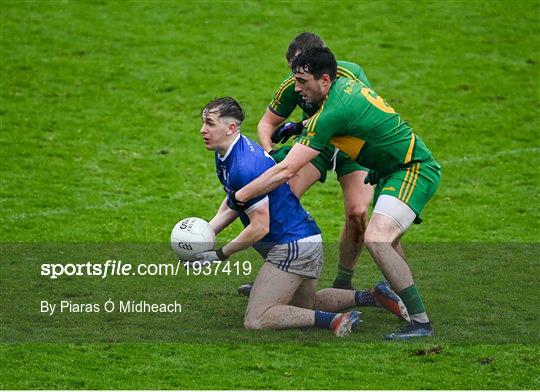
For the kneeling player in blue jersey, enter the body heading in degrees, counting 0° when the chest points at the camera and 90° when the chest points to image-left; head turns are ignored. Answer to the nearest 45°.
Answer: approximately 90°

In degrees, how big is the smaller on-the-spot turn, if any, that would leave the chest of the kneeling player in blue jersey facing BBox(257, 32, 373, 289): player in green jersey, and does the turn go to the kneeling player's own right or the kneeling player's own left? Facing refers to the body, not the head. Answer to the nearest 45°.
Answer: approximately 135° to the kneeling player's own right

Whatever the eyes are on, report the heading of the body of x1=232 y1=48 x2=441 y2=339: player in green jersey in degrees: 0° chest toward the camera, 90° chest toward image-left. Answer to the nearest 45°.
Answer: approximately 90°
